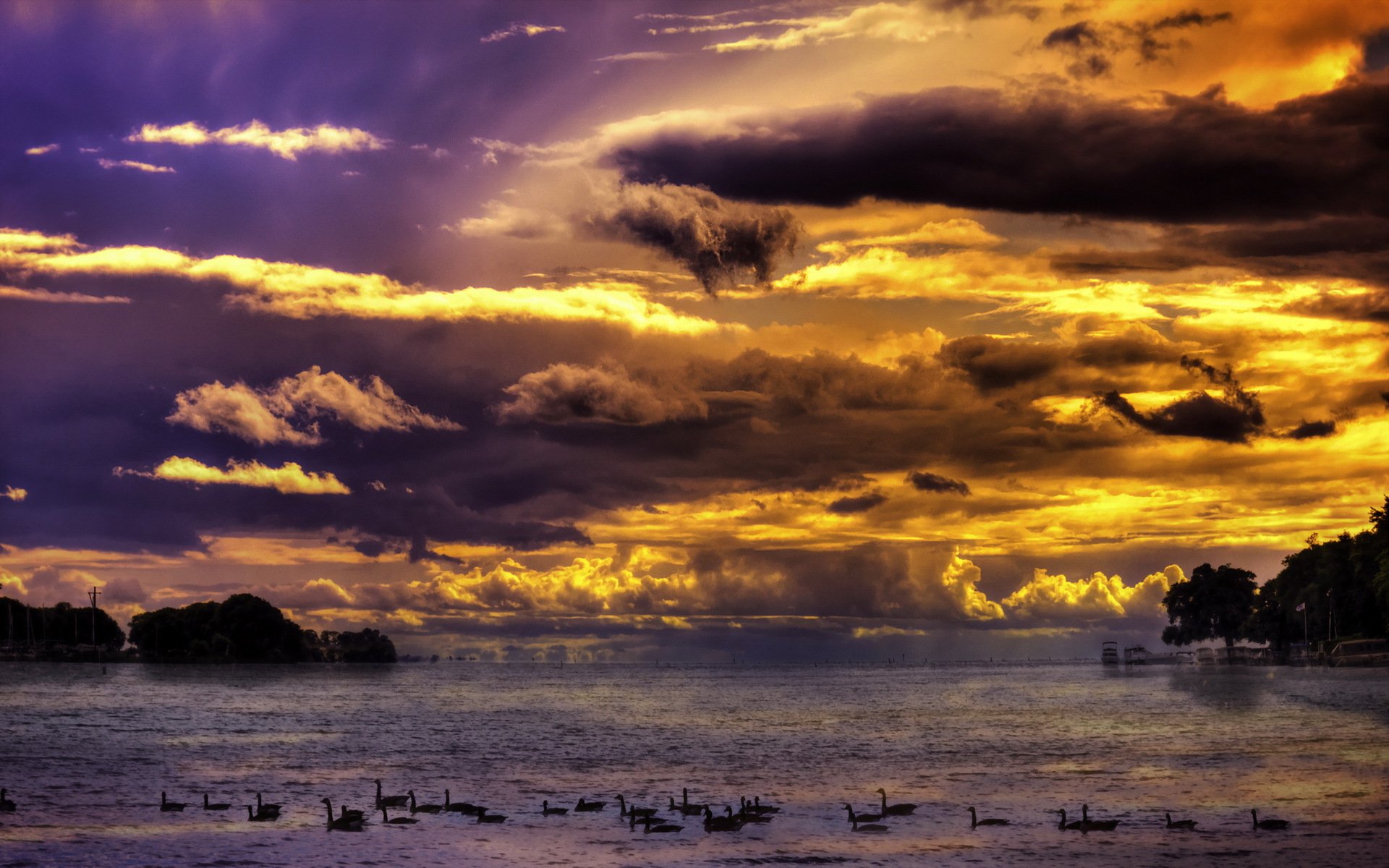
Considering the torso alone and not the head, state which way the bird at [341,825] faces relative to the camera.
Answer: to the viewer's left

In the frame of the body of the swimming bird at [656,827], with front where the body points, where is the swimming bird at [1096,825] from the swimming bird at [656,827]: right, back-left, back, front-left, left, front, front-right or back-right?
back

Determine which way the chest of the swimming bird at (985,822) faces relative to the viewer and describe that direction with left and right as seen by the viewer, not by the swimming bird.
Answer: facing to the left of the viewer

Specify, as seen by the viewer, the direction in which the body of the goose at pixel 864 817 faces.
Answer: to the viewer's left

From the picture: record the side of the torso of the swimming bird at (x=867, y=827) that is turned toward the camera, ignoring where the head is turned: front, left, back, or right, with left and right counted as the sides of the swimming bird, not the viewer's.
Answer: left

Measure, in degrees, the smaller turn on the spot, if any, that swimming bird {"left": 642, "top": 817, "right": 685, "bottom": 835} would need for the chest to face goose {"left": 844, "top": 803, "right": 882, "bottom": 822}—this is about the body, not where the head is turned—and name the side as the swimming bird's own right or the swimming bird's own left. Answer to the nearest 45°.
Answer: approximately 180°

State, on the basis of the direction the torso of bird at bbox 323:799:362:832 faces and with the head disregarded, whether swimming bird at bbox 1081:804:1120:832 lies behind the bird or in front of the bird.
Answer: behind

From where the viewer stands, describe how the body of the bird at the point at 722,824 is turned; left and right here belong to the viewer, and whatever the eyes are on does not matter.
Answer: facing to the left of the viewer

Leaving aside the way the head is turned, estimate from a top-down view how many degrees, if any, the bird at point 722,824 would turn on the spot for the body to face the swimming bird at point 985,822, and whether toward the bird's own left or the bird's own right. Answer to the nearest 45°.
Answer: approximately 180°

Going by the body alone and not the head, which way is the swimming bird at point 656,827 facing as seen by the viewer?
to the viewer's left
